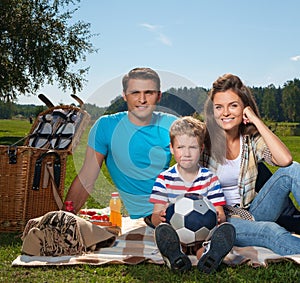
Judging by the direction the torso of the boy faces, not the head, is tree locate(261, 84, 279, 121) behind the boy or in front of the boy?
behind

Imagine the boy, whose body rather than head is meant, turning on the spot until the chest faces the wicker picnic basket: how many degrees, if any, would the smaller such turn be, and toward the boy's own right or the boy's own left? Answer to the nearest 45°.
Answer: approximately 135° to the boy's own right

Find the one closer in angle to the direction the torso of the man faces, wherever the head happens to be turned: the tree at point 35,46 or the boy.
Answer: the boy

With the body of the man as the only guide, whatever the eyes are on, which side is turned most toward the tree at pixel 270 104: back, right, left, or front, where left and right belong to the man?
back

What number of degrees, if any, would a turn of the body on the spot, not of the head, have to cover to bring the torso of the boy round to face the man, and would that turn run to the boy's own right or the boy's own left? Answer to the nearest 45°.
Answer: approximately 135° to the boy's own right

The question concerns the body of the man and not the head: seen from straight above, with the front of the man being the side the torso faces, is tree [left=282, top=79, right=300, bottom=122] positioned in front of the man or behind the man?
behind

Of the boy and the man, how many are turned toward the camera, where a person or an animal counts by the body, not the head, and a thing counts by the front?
2

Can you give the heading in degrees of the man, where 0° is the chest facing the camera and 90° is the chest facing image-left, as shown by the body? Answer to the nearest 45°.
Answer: approximately 0°

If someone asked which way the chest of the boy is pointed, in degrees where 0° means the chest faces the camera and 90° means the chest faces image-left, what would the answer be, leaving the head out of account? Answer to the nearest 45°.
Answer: approximately 0°
